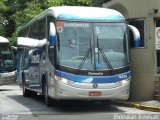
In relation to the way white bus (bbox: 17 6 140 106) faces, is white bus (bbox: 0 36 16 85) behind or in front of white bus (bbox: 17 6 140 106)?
behind

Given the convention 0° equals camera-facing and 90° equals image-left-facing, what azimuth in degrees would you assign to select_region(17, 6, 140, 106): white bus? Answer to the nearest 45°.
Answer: approximately 0°
